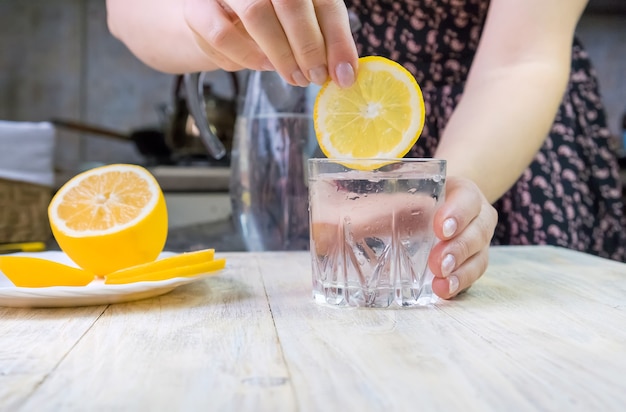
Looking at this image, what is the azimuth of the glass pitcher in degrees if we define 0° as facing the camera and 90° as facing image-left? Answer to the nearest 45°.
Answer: approximately 270°

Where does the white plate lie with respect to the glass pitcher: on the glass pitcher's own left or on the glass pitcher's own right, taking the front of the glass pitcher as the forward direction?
on the glass pitcher's own right

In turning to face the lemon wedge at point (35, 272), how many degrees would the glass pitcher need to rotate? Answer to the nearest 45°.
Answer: approximately 135° to its right
